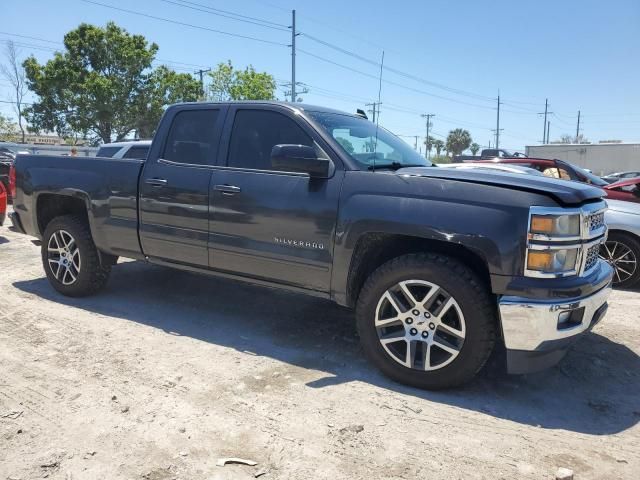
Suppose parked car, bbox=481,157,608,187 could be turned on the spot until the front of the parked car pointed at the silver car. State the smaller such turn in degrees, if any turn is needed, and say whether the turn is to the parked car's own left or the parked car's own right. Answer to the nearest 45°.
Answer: approximately 90° to the parked car's own right

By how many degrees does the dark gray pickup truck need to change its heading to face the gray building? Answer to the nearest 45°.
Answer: approximately 90° to its left

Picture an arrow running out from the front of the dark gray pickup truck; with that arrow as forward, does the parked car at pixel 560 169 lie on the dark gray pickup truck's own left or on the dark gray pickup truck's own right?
on the dark gray pickup truck's own left

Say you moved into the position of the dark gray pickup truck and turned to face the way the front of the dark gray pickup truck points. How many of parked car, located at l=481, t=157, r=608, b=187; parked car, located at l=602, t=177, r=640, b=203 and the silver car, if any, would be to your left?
3

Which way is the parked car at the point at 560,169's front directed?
to the viewer's right

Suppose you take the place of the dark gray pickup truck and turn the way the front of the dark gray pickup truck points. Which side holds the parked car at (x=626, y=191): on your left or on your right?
on your left

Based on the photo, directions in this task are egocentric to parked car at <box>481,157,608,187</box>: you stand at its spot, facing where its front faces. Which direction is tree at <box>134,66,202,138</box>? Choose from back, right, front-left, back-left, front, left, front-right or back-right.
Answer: back-left

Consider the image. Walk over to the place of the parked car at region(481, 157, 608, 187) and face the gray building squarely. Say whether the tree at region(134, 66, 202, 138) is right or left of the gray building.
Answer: left

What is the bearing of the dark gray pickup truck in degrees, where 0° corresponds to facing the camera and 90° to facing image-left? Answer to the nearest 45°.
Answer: approximately 315°

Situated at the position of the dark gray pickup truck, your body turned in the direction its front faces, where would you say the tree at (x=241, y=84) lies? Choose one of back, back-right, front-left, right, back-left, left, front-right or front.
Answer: back-left

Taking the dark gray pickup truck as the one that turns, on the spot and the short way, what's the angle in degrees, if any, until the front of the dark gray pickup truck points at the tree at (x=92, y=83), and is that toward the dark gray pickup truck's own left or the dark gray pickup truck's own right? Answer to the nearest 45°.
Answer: approximately 180°
